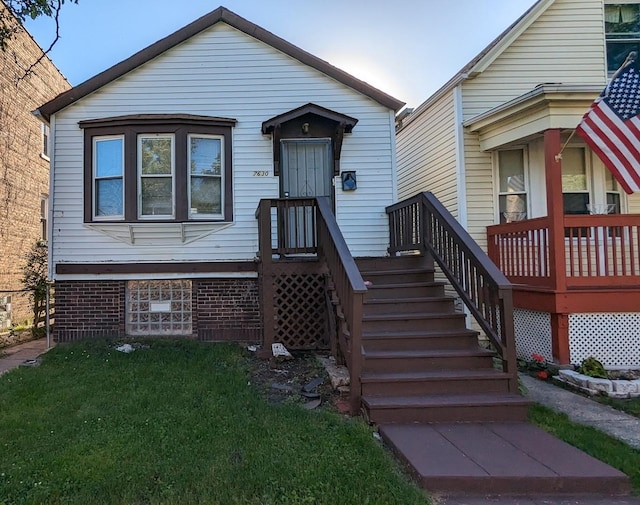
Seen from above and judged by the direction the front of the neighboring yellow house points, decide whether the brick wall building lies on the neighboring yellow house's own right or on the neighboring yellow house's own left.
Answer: on the neighboring yellow house's own right

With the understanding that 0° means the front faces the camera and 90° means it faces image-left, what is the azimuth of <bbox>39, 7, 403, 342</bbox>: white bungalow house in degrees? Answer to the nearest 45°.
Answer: approximately 0°

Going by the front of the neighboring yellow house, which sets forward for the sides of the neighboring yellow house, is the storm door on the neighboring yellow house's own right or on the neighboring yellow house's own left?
on the neighboring yellow house's own right

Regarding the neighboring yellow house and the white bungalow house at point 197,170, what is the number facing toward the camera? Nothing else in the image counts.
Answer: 2

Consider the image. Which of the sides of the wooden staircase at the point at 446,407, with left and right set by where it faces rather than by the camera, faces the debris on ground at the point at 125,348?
right

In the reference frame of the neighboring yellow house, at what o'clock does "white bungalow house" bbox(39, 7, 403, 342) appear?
The white bungalow house is roughly at 2 o'clock from the neighboring yellow house.

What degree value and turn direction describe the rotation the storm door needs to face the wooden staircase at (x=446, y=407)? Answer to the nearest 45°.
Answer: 0° — it already faces it

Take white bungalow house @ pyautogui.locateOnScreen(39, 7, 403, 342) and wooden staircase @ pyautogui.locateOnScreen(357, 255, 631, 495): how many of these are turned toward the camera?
2

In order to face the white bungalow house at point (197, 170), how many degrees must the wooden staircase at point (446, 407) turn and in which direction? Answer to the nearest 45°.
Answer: approximately 135° to its right

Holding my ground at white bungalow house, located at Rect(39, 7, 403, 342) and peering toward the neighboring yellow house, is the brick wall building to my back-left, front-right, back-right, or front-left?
back-left

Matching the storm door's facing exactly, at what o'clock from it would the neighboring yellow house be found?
The neighboring yellow house is roughly at 9 o'clock from the storm door.
